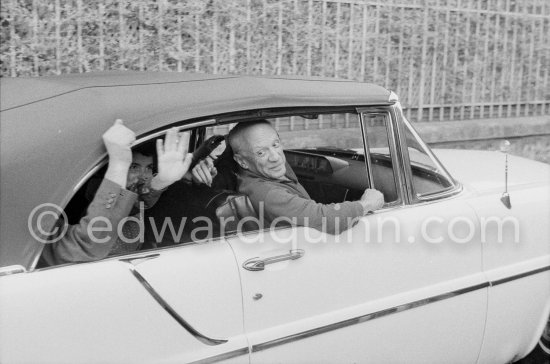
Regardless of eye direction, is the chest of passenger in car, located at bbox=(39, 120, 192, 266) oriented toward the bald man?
no

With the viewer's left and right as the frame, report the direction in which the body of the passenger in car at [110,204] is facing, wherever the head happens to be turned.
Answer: facing the viewer and to the right of the viewer

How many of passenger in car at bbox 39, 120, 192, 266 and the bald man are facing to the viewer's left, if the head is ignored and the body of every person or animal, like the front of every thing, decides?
0

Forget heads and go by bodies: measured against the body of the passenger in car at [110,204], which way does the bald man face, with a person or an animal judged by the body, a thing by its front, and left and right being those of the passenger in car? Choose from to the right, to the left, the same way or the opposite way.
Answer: the same way

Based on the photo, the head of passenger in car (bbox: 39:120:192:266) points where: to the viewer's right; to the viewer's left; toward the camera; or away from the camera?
toward the camera

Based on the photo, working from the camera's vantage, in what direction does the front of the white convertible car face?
facing away from the viewer and to the right of the viewer

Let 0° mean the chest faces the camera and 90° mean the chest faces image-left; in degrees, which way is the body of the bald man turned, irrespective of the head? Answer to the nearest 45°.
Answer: approximately 315°
